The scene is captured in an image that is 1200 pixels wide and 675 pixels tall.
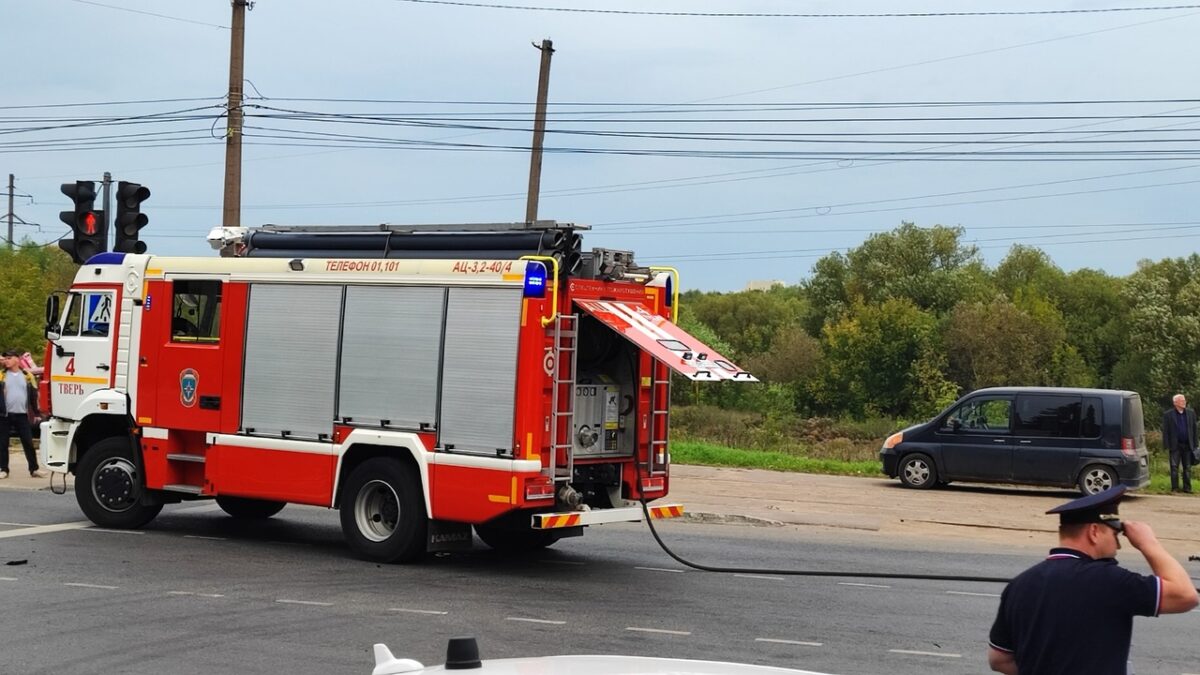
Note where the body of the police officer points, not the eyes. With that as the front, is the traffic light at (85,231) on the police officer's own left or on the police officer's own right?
on the police officer's own left

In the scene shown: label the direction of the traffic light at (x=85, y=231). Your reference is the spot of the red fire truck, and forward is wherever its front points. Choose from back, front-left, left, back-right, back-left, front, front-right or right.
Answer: front

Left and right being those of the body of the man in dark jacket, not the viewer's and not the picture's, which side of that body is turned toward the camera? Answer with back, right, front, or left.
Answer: front

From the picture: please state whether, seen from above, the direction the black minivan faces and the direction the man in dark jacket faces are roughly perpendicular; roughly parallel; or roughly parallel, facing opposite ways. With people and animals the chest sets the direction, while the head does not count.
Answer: roughly perpendicular

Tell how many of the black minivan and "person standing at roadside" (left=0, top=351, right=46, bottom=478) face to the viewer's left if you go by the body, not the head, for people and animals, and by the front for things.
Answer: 1

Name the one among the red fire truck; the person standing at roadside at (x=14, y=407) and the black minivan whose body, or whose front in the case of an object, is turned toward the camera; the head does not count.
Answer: the person standing at roadside

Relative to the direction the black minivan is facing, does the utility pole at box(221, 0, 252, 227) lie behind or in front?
in front

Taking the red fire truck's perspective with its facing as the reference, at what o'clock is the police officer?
The police officer is roughly at 7 o'clock from the red fire truck.

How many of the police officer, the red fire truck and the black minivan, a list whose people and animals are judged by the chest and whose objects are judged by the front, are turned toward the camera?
0

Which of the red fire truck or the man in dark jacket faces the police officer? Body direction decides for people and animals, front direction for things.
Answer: the man in dark jacket

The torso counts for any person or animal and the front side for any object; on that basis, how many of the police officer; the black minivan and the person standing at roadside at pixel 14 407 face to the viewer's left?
1

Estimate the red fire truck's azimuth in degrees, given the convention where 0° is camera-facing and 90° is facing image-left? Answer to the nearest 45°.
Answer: approximately 135°

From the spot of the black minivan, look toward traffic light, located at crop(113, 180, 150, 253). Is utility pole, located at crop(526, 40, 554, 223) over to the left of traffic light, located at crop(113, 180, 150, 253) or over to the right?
right

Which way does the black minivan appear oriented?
to the viewer's left

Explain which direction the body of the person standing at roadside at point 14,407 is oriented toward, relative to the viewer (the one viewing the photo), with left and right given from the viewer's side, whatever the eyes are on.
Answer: facing the viewer

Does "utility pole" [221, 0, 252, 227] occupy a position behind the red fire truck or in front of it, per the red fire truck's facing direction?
in front

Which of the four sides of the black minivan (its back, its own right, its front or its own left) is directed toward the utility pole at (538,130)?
front
